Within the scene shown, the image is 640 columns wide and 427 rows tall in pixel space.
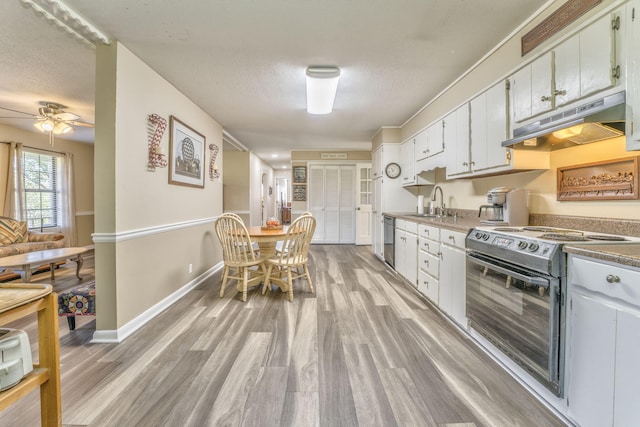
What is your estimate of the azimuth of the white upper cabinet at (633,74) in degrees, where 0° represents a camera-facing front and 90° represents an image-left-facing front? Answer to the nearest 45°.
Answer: approximately 45°

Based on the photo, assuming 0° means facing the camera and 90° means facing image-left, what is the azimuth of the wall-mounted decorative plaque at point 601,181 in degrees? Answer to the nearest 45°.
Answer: approximately 45°

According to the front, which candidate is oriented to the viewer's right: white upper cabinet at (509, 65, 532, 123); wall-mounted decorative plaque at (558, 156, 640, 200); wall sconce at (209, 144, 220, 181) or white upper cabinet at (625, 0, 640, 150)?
the wall sconce

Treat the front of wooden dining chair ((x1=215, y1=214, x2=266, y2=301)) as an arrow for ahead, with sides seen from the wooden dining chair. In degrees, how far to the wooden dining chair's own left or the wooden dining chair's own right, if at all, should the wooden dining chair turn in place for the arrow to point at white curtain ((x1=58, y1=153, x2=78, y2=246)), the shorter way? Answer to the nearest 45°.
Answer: approximately 90° to the wooden dining chair's own left

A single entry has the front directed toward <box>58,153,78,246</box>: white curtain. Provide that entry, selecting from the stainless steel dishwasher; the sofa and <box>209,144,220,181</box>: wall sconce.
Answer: the stainless steel dishwasher

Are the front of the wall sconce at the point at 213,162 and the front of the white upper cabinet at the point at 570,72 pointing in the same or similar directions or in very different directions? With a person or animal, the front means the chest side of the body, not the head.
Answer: very different directions

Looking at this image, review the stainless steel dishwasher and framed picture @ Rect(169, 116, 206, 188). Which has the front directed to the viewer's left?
the stainless steel dishwasher

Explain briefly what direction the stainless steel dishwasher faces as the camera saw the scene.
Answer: facing to the left of the viewer

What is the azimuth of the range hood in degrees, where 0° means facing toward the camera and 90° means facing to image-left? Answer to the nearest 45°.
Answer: approximately 45°

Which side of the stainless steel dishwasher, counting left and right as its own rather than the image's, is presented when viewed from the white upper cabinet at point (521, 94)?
left

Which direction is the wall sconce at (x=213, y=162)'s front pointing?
to the viewer's right
